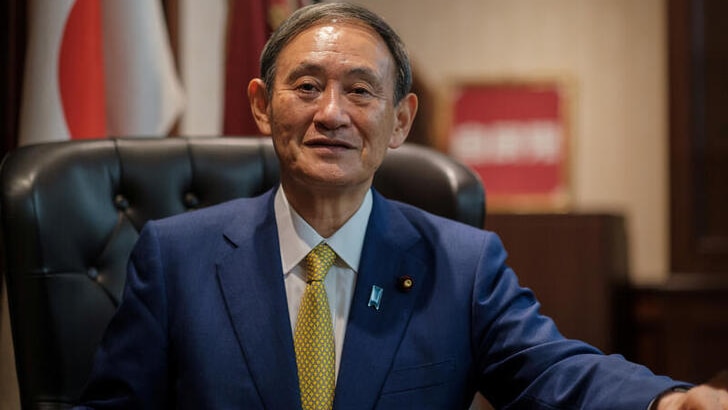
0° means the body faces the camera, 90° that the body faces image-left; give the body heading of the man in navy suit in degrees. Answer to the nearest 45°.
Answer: approximately 0°

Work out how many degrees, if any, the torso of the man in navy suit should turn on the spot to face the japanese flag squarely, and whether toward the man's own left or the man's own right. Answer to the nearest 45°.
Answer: approximately 135° to the man's own right
